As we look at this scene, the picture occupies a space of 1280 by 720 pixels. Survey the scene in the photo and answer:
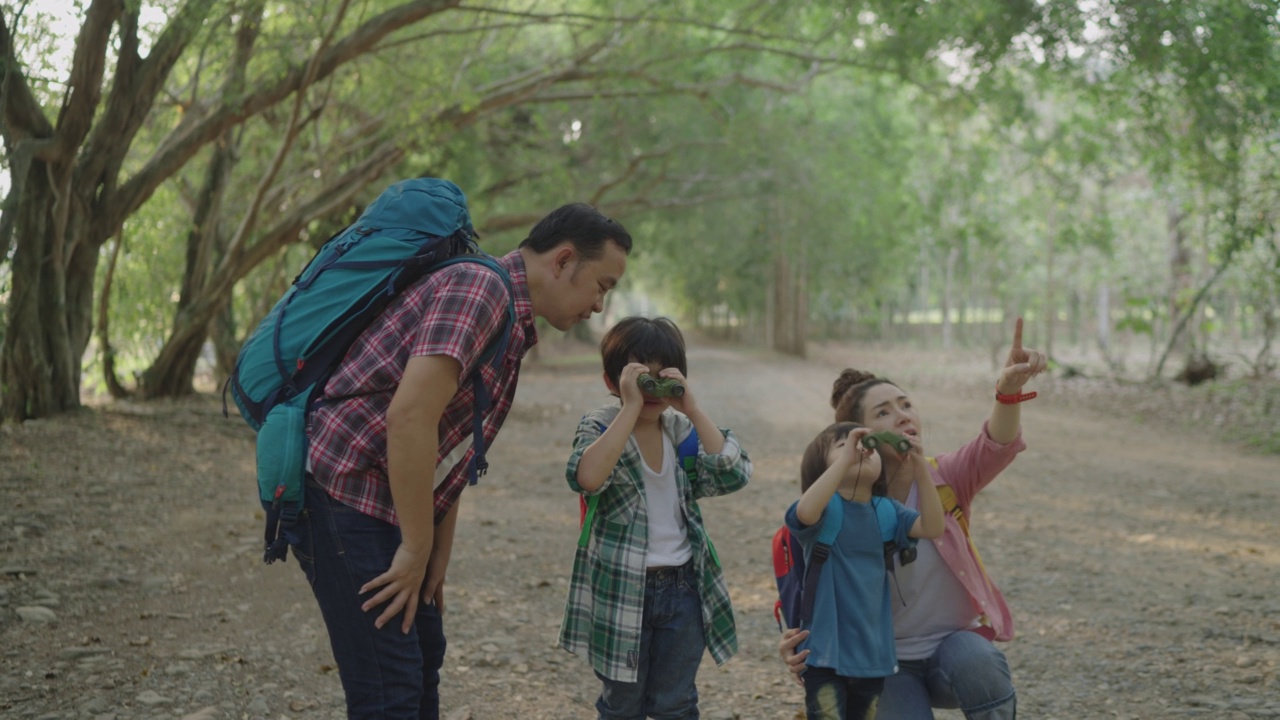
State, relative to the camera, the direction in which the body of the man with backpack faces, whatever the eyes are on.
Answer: to the viewer's right

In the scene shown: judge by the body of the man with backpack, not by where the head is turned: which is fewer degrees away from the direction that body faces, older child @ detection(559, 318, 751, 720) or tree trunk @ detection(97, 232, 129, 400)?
the older child

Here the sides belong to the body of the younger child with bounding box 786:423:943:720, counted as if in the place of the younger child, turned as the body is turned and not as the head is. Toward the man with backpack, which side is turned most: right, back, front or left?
right

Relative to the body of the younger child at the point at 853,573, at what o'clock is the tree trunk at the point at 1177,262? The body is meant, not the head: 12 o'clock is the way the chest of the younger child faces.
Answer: The tree trunk is roughly at 8 o'clock from the younger child.

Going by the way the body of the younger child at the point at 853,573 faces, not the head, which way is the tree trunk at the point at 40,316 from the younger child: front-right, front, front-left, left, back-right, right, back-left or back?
back

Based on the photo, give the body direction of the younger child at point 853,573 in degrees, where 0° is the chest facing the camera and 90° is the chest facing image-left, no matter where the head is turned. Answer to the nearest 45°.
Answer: approximately 315°

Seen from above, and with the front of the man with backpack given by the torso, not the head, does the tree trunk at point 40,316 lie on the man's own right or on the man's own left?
on the man's own left

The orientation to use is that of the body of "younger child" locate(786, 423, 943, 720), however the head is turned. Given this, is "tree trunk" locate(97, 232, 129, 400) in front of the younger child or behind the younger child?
behind

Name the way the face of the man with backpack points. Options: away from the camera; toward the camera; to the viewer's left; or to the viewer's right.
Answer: to the viewer's right
